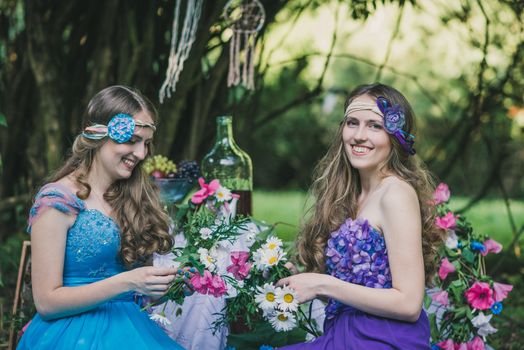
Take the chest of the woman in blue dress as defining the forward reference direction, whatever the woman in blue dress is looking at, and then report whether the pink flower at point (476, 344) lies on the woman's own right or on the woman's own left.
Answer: on the woman's own left

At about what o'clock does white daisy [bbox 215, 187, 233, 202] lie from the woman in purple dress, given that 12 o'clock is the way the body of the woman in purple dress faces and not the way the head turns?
The white daisy is roughly at 3 o'clock from the woman in purple dress.

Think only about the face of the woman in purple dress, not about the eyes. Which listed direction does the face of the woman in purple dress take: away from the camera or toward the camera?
toward the camera

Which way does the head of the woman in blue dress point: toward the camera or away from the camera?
toward the camera

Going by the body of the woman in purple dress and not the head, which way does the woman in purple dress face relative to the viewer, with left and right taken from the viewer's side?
facing the viewer and to the left of the viewer

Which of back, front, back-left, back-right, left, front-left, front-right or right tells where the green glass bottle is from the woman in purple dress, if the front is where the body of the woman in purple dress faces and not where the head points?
right

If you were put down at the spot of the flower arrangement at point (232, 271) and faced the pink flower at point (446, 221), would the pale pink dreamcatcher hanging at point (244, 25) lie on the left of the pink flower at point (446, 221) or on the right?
left

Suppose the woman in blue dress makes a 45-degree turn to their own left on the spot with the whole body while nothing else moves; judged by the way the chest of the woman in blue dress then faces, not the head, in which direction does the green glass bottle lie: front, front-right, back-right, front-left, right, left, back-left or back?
front-left

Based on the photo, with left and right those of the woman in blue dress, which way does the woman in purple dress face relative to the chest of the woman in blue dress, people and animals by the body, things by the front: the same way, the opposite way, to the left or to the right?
to the right

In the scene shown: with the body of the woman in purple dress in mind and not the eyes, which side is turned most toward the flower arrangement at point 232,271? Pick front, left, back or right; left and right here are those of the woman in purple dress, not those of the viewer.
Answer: front

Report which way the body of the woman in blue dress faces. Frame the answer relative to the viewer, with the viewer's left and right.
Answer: facing the viewer and to the right of the viewer

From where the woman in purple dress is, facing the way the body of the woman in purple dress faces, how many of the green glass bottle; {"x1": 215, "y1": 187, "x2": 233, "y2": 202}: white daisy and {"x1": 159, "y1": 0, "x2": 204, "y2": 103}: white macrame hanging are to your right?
3

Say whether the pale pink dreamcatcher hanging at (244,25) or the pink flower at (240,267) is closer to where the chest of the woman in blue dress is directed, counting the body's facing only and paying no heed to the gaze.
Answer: the pink flower

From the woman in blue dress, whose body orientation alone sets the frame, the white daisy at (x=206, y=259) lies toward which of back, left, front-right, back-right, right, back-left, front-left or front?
front
